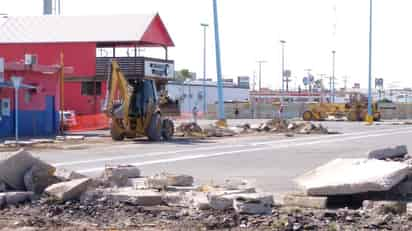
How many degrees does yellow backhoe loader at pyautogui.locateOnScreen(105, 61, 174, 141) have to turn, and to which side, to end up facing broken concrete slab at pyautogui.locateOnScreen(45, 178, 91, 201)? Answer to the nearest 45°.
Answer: approximately 135° to its right

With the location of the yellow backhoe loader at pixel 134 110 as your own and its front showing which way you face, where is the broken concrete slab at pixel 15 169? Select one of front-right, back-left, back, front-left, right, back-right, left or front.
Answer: back-right

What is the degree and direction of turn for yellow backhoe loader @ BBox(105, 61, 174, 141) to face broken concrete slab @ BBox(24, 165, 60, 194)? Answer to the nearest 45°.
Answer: approximately 135° to its right

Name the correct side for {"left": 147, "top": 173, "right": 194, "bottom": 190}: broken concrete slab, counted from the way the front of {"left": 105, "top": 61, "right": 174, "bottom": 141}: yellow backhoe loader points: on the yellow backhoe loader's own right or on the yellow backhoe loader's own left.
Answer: on the yellow backhoe loader's own right
